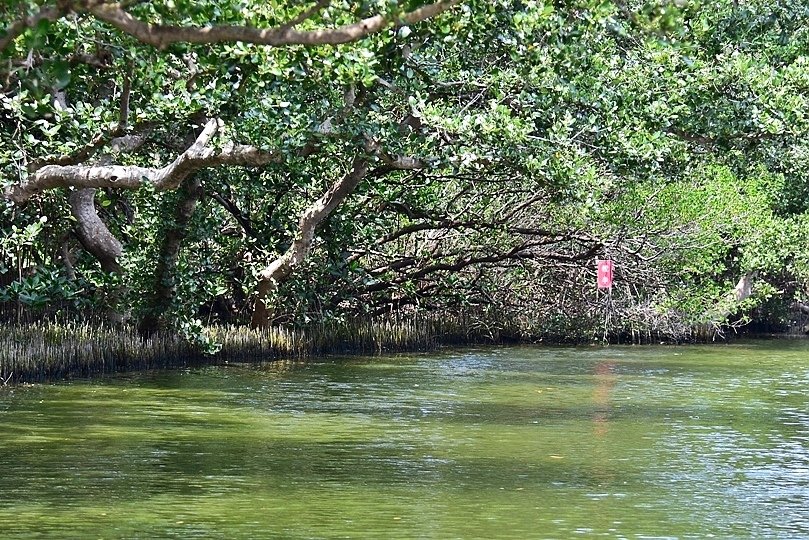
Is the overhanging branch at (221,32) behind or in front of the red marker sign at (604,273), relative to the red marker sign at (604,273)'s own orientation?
in front

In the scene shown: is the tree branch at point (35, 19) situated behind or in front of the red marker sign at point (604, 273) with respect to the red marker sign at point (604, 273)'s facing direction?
in front

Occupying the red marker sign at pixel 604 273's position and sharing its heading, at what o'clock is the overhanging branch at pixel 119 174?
The overhanging branch is roughly at 1 o'clock from the red marker sign.

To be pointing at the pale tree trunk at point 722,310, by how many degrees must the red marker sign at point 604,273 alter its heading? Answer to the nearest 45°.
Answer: approximately 135° to its left

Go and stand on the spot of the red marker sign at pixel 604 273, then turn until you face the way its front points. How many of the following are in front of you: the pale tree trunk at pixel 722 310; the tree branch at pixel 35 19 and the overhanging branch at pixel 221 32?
2

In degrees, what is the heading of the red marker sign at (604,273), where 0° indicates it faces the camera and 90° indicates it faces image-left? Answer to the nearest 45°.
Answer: approximately 0°

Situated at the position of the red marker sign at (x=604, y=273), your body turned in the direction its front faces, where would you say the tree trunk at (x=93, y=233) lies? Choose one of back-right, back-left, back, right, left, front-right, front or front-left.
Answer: front-right
